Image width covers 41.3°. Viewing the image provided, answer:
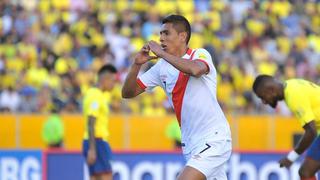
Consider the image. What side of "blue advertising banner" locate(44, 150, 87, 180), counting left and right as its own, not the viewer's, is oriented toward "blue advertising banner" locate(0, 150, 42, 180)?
right

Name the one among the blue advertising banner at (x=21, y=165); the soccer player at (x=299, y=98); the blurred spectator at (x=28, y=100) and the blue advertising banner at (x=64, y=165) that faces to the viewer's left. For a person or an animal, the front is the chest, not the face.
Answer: the soccer player

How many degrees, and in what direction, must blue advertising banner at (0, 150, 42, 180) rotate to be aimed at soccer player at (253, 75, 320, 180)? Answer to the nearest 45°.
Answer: approximately 45° to its left

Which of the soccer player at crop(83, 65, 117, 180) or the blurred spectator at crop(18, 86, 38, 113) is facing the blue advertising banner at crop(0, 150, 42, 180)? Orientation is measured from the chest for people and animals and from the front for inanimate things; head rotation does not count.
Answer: the blurred spectator

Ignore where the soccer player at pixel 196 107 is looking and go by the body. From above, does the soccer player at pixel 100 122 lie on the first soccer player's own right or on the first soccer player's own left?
on the first soccer player's own right

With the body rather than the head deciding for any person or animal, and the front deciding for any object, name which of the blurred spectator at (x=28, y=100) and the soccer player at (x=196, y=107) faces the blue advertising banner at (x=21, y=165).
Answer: the blurred spectator

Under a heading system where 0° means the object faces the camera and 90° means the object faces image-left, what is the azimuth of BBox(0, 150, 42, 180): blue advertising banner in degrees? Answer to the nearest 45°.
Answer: approximately 0°

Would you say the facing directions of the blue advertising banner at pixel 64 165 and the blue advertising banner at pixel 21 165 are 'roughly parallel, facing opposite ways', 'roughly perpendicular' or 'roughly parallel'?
roughly parallel

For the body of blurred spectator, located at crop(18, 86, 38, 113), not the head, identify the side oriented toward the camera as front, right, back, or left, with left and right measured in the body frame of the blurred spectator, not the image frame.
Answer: front

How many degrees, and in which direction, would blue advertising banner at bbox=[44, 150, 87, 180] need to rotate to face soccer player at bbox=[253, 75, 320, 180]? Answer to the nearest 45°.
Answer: approximately 45° to its left
